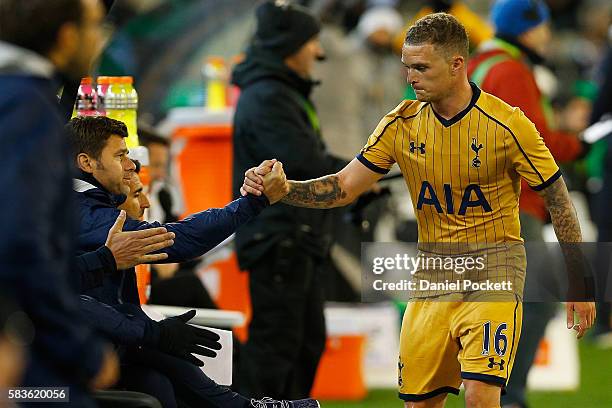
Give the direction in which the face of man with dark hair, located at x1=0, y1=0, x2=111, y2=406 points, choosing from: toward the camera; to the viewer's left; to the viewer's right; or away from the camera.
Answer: to the viewer's right

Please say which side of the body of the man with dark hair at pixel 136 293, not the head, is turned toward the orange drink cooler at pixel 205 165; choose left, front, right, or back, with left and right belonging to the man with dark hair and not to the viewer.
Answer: left

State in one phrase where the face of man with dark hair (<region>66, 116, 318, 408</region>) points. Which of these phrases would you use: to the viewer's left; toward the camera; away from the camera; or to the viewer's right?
to the viewer's right

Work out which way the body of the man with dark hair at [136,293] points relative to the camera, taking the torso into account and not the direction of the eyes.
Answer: to the viewer's right
